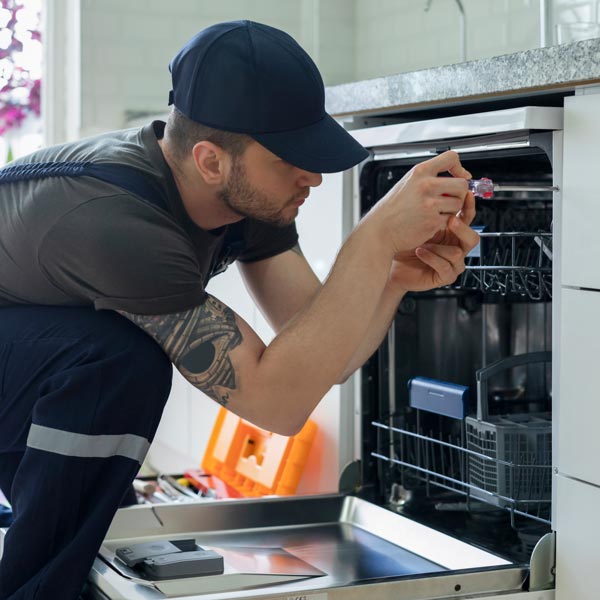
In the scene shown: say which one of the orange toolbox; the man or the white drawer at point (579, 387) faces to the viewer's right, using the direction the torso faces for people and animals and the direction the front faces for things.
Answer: the man

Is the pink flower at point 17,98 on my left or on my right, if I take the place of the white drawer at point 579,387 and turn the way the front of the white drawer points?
on my right

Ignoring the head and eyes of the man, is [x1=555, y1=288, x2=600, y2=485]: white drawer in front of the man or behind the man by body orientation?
in front

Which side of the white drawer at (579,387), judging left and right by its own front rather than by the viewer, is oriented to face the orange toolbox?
right

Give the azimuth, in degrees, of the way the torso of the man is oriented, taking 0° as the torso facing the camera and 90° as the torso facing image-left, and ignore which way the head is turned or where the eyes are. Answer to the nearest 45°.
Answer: approximately 270°

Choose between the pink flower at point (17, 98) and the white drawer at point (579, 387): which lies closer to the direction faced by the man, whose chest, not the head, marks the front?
the white drawer

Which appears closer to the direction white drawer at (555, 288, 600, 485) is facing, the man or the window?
the man

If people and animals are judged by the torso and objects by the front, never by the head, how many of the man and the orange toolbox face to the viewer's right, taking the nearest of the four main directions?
1

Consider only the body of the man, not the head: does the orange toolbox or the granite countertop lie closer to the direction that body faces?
the granite countertop

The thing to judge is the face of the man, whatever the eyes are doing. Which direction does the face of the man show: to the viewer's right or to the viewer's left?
to the viewer's right
